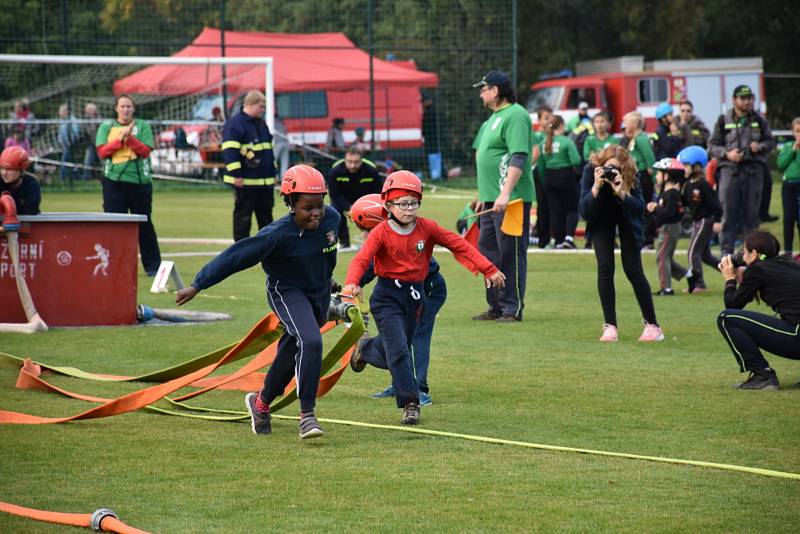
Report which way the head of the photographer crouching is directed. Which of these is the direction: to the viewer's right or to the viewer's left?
to the viewer's left

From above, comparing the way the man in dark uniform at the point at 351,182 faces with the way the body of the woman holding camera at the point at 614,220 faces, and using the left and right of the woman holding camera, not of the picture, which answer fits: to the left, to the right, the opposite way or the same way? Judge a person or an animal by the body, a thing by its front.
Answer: the same way

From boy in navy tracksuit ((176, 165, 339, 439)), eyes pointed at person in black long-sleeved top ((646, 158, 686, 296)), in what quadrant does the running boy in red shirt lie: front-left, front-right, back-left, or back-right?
front-right

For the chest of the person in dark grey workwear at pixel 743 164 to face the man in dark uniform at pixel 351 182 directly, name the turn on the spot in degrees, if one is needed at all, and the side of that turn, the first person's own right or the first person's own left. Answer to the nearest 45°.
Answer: approximately 90° to the first person's own right

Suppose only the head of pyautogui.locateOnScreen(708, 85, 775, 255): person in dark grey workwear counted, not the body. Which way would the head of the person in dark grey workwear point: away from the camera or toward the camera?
toward the camera

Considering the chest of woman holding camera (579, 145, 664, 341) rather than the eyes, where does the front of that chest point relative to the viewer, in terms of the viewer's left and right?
facing the viewer

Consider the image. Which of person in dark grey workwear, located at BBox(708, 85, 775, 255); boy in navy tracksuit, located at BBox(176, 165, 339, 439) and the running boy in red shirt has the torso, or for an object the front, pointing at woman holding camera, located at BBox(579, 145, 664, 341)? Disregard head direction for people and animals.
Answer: the person in dark grey workwear

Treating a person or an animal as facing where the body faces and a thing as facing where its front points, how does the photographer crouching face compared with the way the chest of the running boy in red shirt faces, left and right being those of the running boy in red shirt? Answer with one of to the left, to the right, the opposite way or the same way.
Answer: to the right

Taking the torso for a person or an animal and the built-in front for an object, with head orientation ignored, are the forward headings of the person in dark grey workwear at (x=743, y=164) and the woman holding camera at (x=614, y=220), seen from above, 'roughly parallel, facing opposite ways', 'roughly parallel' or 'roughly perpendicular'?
roughly parallel

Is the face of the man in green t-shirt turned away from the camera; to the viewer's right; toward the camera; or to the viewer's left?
to the viewer's left

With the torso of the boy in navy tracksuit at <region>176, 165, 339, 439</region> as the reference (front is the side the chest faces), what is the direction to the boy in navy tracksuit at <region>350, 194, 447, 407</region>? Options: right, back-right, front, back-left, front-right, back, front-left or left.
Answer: left

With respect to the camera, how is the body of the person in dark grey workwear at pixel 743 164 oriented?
toward the camera

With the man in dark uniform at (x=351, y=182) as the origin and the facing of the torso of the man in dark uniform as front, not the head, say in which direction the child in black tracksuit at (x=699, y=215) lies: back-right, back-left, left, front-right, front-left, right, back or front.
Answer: front-left

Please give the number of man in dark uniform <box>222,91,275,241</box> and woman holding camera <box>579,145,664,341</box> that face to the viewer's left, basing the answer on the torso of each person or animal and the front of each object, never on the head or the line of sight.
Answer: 0
